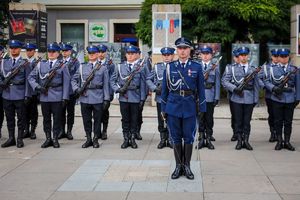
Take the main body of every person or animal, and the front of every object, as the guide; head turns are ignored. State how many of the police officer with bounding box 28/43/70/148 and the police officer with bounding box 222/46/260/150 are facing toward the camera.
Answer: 2

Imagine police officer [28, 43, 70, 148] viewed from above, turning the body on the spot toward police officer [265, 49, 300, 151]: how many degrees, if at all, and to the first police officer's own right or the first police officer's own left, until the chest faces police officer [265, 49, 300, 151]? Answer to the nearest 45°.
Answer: approximately 90° to the first police officer's own left

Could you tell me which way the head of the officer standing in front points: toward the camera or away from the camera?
toward the camera

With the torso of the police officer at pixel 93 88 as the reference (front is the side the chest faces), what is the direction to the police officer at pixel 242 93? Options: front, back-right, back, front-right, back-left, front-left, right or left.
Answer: left

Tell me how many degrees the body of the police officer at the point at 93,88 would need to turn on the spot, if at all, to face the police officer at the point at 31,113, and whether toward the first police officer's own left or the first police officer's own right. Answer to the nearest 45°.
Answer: approximately 135° to the first police officer's own right

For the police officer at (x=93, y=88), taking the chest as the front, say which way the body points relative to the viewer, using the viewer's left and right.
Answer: facing the viewer

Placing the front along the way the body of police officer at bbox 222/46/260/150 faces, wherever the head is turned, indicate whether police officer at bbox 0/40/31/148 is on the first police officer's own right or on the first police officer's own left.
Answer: on the first police officer's own right

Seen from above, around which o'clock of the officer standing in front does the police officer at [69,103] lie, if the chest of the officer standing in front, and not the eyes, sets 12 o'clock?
The police officer is roughly at 5 o'clock from the officer standing in front.

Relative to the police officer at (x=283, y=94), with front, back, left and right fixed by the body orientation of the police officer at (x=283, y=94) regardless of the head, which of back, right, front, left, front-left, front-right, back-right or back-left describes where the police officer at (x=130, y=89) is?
right

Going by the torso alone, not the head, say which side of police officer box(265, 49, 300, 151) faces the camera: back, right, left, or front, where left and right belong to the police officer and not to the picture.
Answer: front

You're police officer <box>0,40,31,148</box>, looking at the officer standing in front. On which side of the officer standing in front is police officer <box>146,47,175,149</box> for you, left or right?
left

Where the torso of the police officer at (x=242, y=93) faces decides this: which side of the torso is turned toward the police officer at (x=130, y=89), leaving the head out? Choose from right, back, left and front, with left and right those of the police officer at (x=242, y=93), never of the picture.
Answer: right

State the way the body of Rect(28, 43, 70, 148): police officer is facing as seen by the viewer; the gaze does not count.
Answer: toward the camera

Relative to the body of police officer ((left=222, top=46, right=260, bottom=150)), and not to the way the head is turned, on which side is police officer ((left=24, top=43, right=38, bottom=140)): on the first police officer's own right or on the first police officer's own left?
on the first police officer's own right
